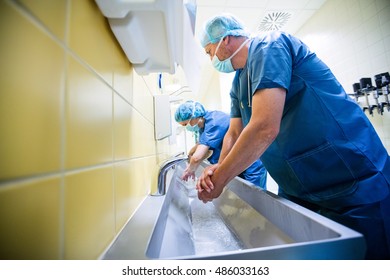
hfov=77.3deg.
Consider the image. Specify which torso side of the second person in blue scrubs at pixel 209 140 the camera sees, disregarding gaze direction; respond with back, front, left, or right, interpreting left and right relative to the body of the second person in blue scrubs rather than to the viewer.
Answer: left

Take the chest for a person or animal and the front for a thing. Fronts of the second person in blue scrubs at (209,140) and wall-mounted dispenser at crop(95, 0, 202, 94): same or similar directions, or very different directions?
very different directions

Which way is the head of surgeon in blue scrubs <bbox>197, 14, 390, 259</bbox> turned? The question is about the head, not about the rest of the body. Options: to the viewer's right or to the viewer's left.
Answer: to the viewer's left

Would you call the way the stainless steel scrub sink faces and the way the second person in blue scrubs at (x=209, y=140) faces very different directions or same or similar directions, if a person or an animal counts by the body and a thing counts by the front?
very different directions

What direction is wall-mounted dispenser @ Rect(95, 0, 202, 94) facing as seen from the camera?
to the viewer's right

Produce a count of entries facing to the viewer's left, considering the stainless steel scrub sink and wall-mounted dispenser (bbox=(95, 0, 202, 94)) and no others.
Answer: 0

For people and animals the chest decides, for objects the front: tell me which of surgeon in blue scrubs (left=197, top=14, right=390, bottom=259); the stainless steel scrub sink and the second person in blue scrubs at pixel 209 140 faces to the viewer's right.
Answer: the stainless steel scrub sink

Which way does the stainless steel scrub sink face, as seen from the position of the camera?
facing to the right of the viewer

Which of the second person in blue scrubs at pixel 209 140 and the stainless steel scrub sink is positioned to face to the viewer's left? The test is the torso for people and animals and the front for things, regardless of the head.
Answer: the second person in blue scrubs

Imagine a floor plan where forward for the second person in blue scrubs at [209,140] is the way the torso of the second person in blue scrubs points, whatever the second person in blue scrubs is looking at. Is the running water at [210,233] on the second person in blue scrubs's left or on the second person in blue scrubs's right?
on the second person in blue scrubs's left

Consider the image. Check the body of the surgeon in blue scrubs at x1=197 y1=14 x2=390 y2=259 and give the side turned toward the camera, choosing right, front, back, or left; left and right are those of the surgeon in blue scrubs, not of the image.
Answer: left

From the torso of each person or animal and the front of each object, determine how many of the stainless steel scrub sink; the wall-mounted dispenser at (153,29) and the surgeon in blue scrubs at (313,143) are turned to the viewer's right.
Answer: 2
